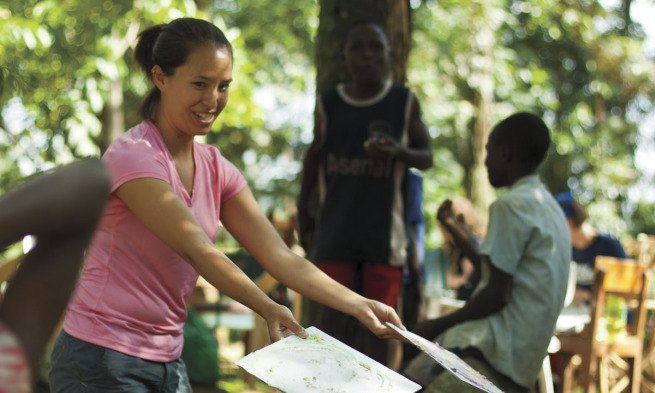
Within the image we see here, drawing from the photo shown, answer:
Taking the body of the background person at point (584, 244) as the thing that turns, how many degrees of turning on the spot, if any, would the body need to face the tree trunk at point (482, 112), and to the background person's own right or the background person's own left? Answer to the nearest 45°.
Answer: approximately 90° to the background person's own right

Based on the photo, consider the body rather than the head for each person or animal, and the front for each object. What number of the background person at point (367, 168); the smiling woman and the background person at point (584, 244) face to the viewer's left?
1

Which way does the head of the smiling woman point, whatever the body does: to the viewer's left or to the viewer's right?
to the viewer's right

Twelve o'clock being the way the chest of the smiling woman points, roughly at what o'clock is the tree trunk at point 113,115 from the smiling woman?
The tree trunk is roughly at 7 o'clock from the smiling woman.

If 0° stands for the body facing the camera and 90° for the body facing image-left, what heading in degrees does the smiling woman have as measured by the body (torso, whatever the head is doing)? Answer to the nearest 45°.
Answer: approximately 315°

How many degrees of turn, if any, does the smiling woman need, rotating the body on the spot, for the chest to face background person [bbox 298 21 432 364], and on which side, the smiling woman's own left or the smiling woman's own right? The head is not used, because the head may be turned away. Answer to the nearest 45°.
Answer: approximately 90° to the smiling woman's own left

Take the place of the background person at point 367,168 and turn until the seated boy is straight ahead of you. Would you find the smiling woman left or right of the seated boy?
right

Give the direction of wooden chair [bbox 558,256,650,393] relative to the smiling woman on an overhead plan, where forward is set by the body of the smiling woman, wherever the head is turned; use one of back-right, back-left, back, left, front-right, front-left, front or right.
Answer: left

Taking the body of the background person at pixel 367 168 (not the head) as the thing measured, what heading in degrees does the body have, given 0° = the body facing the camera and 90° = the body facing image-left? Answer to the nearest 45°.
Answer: approximately 0°

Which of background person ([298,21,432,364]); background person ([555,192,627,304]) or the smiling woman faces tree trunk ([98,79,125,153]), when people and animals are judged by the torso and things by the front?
background person ([555,192,627,304])
